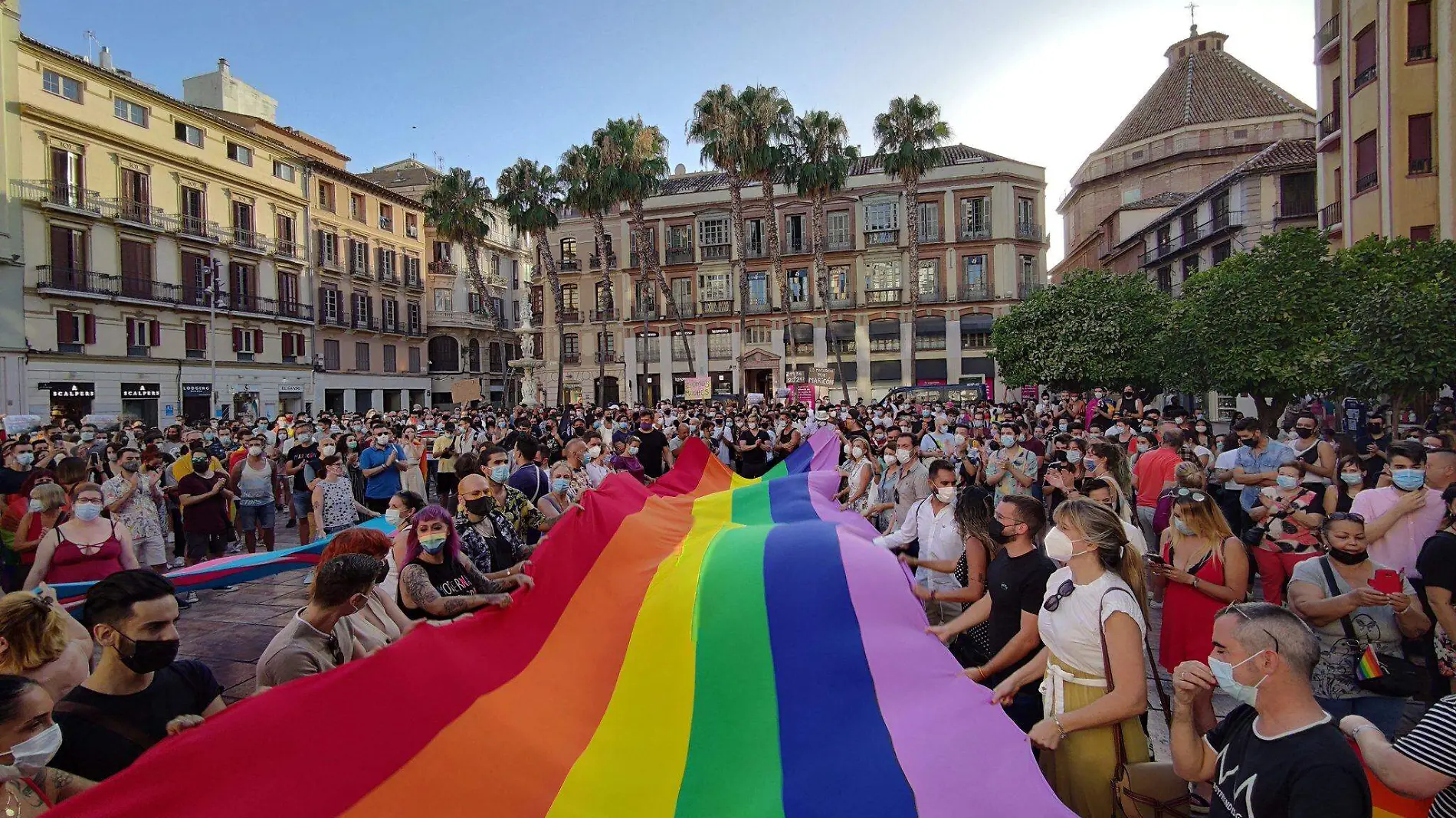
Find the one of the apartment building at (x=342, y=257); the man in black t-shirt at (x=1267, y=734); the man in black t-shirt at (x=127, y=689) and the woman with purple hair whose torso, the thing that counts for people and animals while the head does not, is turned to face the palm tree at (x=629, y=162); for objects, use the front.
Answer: the apartment building

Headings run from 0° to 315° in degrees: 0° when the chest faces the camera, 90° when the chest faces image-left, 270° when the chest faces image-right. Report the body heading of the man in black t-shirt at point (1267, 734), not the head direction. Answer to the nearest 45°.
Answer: approximately 45°

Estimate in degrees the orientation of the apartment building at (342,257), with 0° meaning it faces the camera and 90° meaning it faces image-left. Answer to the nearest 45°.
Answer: approximately 315°

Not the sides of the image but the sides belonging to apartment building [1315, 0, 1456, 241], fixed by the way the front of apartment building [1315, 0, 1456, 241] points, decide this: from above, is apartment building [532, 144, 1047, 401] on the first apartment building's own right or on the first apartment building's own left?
on the first apartment building's own right

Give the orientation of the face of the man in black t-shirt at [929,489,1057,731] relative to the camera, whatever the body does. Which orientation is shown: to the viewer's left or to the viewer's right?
to the viewer's left
